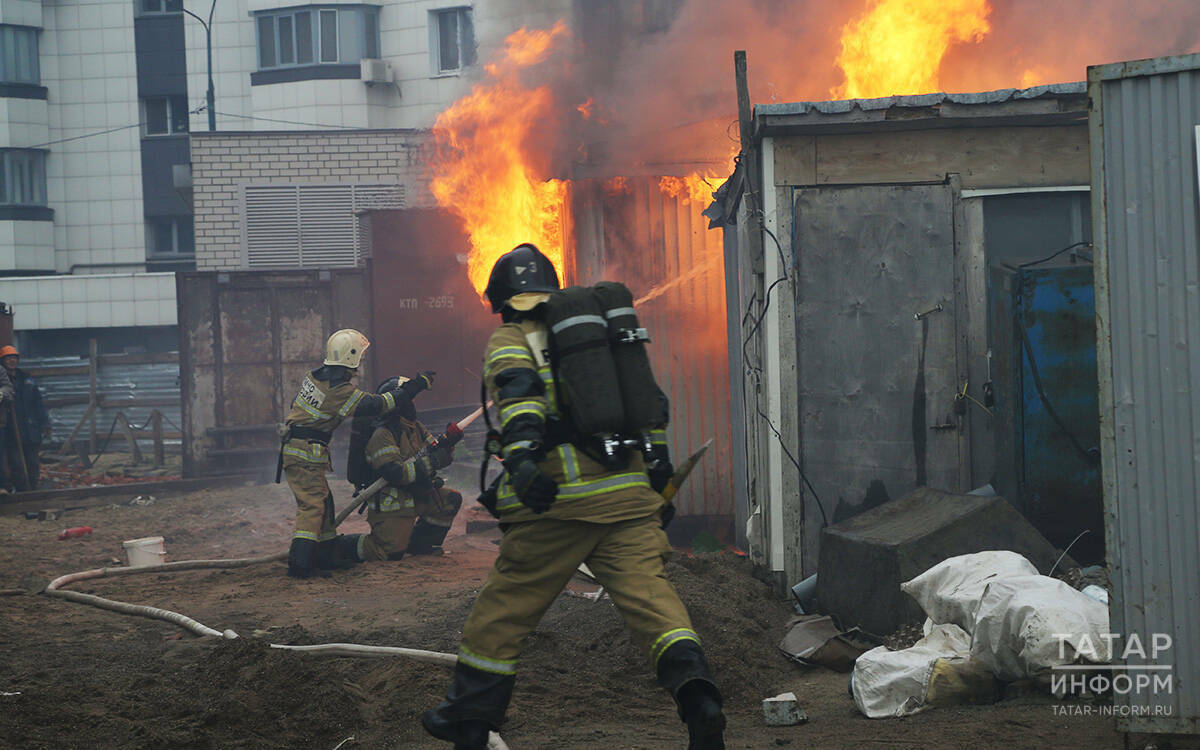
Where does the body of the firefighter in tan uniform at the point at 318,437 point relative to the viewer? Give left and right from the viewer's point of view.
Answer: facing away from the viewer and to the right of the viewer

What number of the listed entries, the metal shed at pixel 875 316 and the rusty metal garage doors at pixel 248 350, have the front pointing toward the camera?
2

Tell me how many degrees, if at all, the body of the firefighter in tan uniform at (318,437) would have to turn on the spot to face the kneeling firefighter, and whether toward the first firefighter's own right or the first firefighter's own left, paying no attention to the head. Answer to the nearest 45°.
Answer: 0° — they already face them

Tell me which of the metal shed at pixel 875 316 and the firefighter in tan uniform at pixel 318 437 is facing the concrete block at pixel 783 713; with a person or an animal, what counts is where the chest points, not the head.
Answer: the metal shed

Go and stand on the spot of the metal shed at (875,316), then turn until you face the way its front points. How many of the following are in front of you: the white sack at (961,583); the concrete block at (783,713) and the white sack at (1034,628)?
3

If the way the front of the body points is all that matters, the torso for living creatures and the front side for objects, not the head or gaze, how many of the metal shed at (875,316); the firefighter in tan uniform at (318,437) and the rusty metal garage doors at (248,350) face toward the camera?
2

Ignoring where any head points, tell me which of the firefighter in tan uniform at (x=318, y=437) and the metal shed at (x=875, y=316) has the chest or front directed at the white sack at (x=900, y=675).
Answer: the metal shed

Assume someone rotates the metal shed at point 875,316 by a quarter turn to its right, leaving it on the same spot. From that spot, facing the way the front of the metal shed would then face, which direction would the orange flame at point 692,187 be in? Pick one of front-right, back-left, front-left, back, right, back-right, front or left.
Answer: front-right

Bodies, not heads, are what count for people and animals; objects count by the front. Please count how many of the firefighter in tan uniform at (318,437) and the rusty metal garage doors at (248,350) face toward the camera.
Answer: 1

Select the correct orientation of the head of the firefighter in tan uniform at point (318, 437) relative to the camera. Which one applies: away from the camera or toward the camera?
away from the camera

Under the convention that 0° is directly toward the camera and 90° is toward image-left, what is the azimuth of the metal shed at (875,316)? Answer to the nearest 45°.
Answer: approximately 0°

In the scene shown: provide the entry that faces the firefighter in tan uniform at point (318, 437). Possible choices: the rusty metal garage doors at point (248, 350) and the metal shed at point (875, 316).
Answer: the rusty metal garage doors
